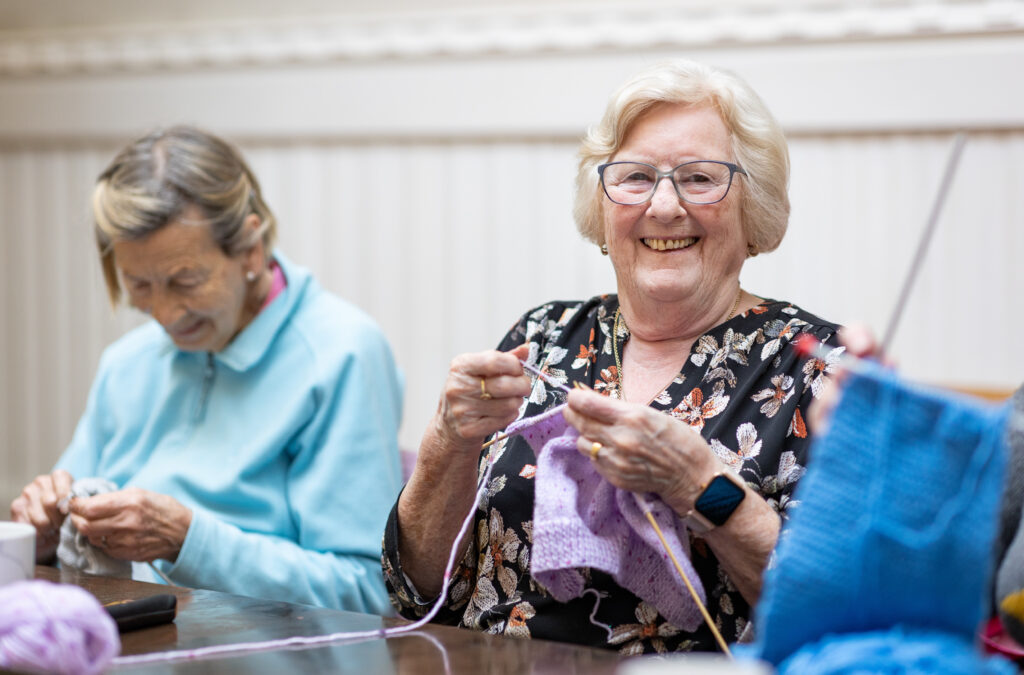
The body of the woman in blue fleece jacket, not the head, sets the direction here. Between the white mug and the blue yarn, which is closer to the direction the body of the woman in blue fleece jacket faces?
the white mug

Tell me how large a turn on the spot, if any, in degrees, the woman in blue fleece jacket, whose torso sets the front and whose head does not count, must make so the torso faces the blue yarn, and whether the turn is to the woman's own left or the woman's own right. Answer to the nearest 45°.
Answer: approximately 45° to the woman's own left

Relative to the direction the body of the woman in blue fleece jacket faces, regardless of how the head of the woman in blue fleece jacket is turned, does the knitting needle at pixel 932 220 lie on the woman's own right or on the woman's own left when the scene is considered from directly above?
on the woman's own left

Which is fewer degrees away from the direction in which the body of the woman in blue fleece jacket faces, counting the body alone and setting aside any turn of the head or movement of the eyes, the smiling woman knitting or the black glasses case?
the black glasses case

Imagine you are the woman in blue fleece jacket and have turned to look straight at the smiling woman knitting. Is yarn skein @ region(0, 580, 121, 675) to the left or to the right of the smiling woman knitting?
right

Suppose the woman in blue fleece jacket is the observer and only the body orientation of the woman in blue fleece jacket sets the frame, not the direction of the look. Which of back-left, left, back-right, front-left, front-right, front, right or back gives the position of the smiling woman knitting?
left

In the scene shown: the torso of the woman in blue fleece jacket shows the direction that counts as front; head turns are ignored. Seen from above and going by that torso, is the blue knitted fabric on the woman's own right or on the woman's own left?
on the woman's own left

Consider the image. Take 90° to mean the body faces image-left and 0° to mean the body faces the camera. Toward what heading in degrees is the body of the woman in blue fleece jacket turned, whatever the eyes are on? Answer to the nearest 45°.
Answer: approximately 45°
